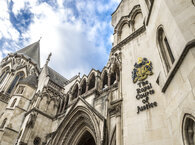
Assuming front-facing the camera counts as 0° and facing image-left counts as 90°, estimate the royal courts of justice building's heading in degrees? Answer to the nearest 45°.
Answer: approximately 45°
